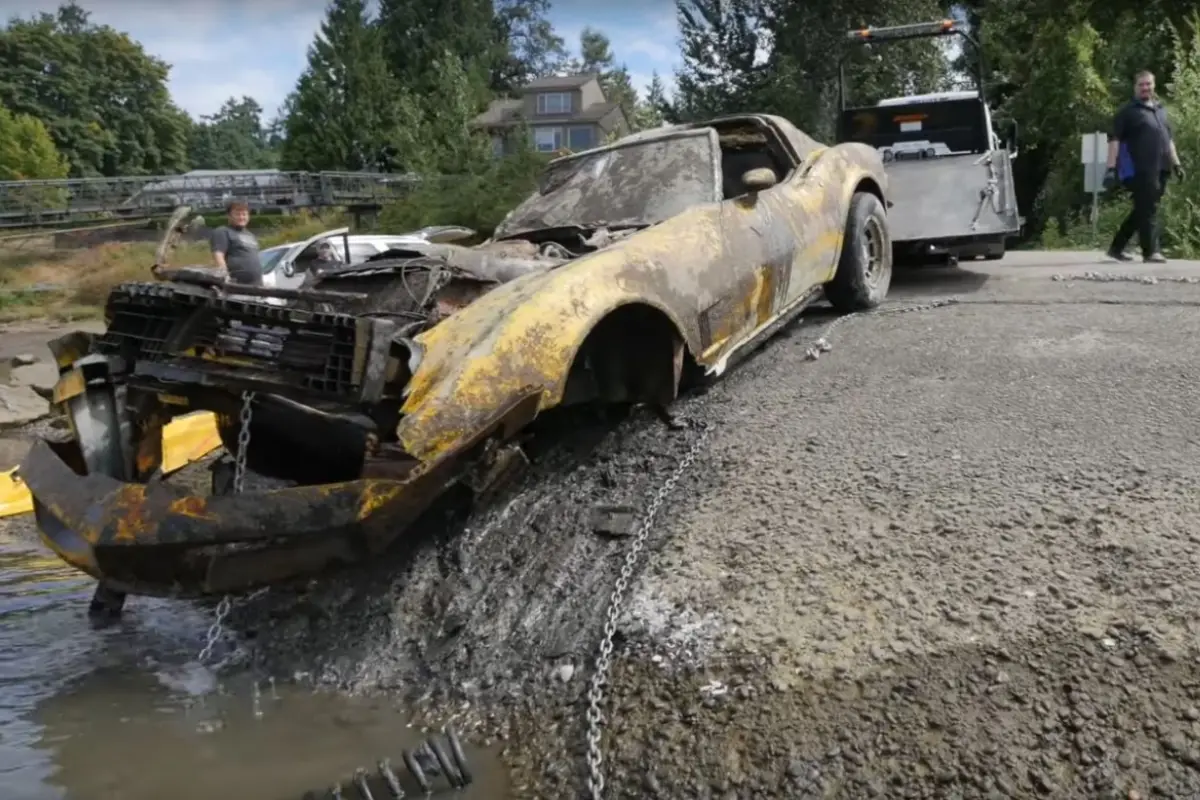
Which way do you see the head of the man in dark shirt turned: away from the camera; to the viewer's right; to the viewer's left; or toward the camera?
toward the camera

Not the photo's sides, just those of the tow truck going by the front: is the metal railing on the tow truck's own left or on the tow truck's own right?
on the tow truck's own left

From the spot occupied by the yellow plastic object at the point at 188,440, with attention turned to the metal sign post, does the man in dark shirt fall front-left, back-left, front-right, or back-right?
front-right

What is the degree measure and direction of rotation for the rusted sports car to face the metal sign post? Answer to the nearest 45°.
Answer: approximately 180°

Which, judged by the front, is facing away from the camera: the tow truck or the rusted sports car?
the tow truck

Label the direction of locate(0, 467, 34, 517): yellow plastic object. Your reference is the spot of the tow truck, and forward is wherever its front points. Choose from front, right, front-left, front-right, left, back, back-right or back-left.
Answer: back-left

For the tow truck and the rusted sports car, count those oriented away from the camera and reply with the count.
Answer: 1

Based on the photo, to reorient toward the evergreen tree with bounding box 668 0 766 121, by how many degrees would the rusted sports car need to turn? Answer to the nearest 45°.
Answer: approximately 135° to its right

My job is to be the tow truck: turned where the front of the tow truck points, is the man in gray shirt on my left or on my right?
on my left

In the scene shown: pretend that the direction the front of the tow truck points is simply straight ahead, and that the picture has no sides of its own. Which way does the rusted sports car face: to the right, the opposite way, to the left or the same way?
the opposite way

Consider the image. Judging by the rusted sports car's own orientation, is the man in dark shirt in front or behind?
behind

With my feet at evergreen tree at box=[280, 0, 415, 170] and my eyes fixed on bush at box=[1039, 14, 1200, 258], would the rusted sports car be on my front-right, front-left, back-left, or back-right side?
front-right

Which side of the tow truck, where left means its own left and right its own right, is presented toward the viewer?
back

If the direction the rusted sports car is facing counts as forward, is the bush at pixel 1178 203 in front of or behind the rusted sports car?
behind

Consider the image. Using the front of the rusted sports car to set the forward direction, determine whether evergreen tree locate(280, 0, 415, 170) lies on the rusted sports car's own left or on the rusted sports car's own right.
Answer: on the rusted sports car's own right

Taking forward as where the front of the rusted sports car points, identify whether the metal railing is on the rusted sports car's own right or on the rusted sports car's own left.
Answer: on the rusted sports car's own right

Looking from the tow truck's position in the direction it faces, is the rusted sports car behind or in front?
behind

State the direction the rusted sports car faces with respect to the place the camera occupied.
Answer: facing the viewer and to the left of the viewer

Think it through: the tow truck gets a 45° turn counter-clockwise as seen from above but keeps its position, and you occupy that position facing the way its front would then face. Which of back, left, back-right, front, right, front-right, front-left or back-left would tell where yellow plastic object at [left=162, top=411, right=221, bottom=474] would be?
left
